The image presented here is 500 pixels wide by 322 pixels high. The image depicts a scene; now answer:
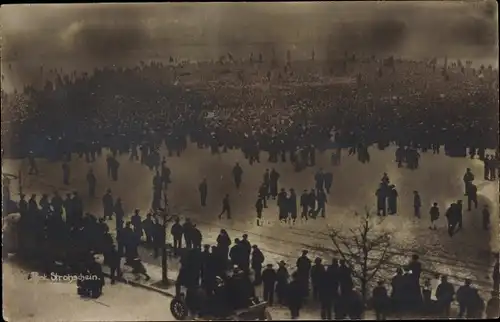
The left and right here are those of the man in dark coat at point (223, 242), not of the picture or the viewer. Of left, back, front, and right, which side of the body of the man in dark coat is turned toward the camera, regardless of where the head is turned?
back

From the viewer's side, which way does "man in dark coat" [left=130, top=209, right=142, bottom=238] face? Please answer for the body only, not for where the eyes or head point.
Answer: away from the camera

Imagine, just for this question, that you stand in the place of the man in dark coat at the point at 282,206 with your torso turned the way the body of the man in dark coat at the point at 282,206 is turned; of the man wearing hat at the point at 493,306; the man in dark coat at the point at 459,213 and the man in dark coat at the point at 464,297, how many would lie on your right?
3

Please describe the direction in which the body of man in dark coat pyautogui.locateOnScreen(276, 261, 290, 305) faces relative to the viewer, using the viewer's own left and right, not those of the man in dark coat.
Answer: facing away from the viewer

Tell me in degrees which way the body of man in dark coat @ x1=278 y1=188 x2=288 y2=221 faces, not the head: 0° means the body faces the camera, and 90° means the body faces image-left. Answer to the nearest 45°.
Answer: approximately 180°

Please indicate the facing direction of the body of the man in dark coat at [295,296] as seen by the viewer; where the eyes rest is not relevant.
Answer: away from the camera

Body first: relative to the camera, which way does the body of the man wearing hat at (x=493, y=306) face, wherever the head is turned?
away from the camera

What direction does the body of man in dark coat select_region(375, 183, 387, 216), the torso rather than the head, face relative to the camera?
away from the camera

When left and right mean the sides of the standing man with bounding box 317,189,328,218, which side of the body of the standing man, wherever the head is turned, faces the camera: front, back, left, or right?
back

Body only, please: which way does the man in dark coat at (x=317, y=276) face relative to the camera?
away from the camera
